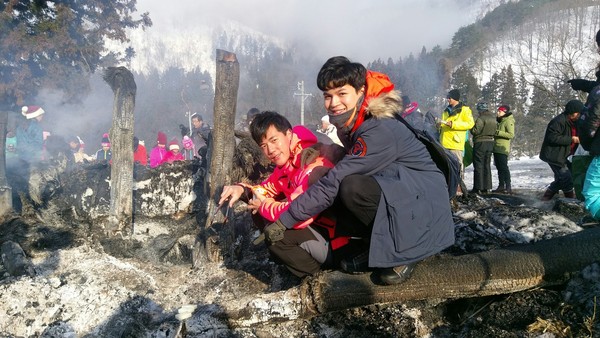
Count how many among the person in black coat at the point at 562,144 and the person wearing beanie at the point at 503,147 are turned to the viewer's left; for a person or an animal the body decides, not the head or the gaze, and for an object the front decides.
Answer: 1

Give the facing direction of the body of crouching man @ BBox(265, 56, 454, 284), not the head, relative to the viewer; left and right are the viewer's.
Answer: facing to the left of the viewer
